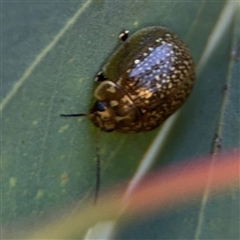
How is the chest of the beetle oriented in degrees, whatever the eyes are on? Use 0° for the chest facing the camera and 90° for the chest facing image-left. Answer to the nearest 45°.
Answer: approximately 45°
